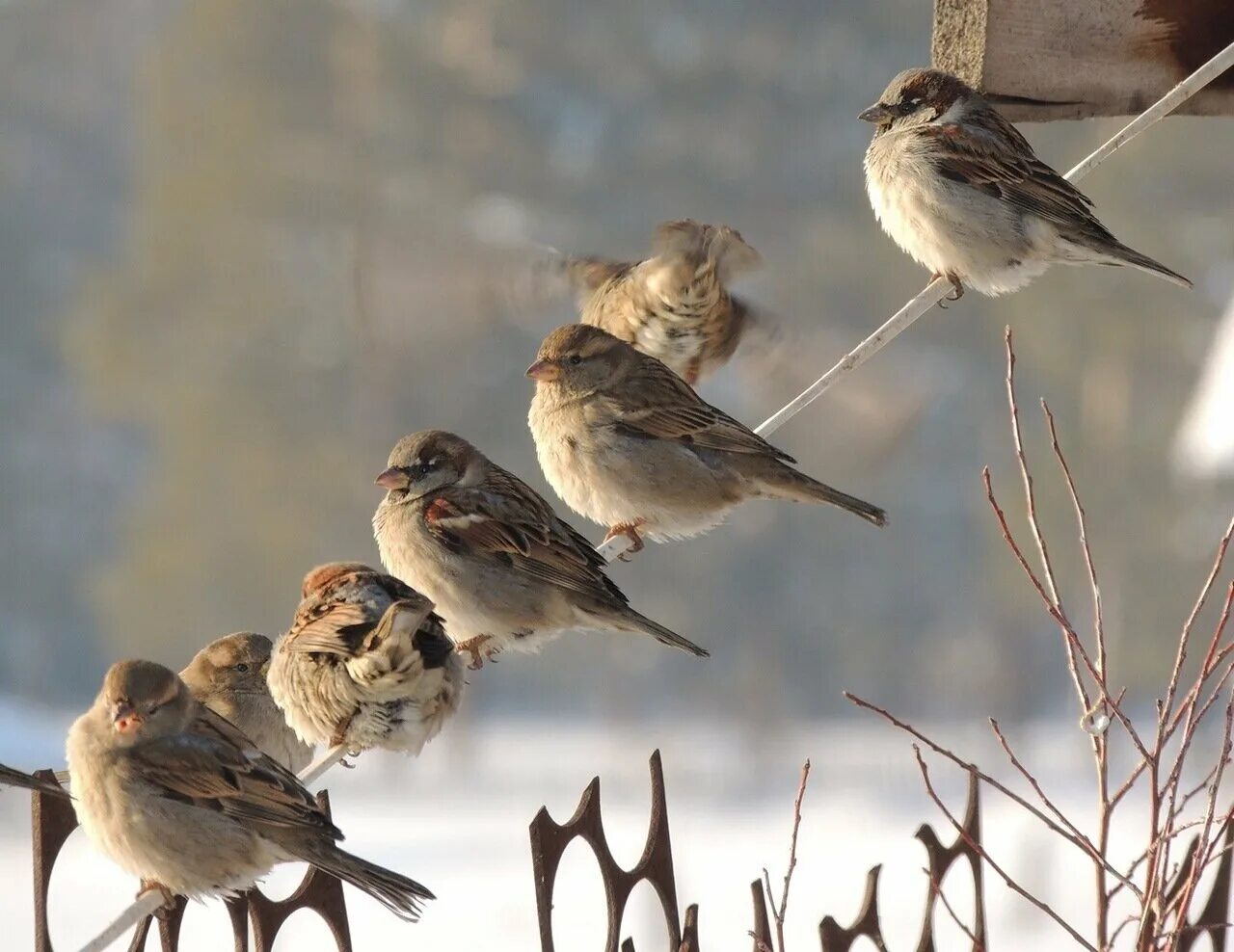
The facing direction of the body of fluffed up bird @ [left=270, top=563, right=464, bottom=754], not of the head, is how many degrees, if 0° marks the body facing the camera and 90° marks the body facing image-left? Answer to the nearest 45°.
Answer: approximately 135°

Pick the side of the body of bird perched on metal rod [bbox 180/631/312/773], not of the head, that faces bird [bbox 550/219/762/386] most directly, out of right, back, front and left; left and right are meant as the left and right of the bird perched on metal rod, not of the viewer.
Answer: back

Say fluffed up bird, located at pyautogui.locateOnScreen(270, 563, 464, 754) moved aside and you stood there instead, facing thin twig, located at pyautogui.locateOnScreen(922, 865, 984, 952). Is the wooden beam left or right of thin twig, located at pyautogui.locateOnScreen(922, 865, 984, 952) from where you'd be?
left

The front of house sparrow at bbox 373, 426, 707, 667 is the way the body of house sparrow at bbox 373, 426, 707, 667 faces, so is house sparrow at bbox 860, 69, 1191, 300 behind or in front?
behind

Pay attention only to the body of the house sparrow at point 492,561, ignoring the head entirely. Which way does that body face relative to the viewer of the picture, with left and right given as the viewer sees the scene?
facing to the left of the viewer

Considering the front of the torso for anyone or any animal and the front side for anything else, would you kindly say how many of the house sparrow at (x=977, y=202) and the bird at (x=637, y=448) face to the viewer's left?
2

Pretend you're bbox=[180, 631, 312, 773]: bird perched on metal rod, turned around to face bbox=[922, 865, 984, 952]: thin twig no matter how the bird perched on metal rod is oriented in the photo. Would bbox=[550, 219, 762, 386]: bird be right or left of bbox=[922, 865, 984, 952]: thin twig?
left

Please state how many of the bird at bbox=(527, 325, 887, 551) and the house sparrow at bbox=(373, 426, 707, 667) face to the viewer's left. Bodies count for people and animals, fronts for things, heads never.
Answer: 2

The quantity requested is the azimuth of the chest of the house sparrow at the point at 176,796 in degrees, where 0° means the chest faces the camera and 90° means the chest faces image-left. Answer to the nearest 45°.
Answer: approximately 45°

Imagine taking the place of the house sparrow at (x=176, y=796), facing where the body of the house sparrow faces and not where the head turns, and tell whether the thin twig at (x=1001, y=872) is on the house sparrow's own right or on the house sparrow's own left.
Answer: on the house sparrow's own left

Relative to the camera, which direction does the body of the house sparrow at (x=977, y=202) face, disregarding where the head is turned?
to the viewer's left

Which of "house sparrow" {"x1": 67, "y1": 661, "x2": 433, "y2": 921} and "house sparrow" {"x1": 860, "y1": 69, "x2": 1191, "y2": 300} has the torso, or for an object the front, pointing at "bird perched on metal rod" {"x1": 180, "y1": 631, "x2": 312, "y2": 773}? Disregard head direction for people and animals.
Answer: "house sparrow" {"x1": 860, "y1": 69, "x2": 1191, "y2": 300}
